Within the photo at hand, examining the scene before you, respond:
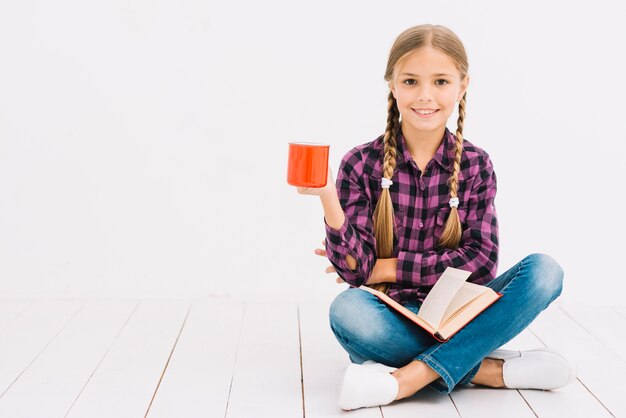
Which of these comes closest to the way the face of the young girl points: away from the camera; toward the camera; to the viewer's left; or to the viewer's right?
toward the camera

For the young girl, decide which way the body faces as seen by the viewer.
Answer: toward the camera
